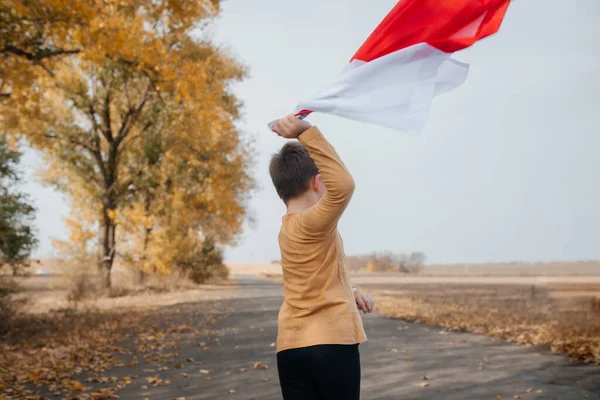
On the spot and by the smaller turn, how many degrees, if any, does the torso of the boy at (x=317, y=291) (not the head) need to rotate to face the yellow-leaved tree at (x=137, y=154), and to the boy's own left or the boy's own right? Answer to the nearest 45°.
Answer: approximately 45° to the boy's own left

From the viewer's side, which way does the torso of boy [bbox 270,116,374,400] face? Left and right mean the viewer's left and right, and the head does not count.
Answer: facing away from the viewer and to the right of the viewer
